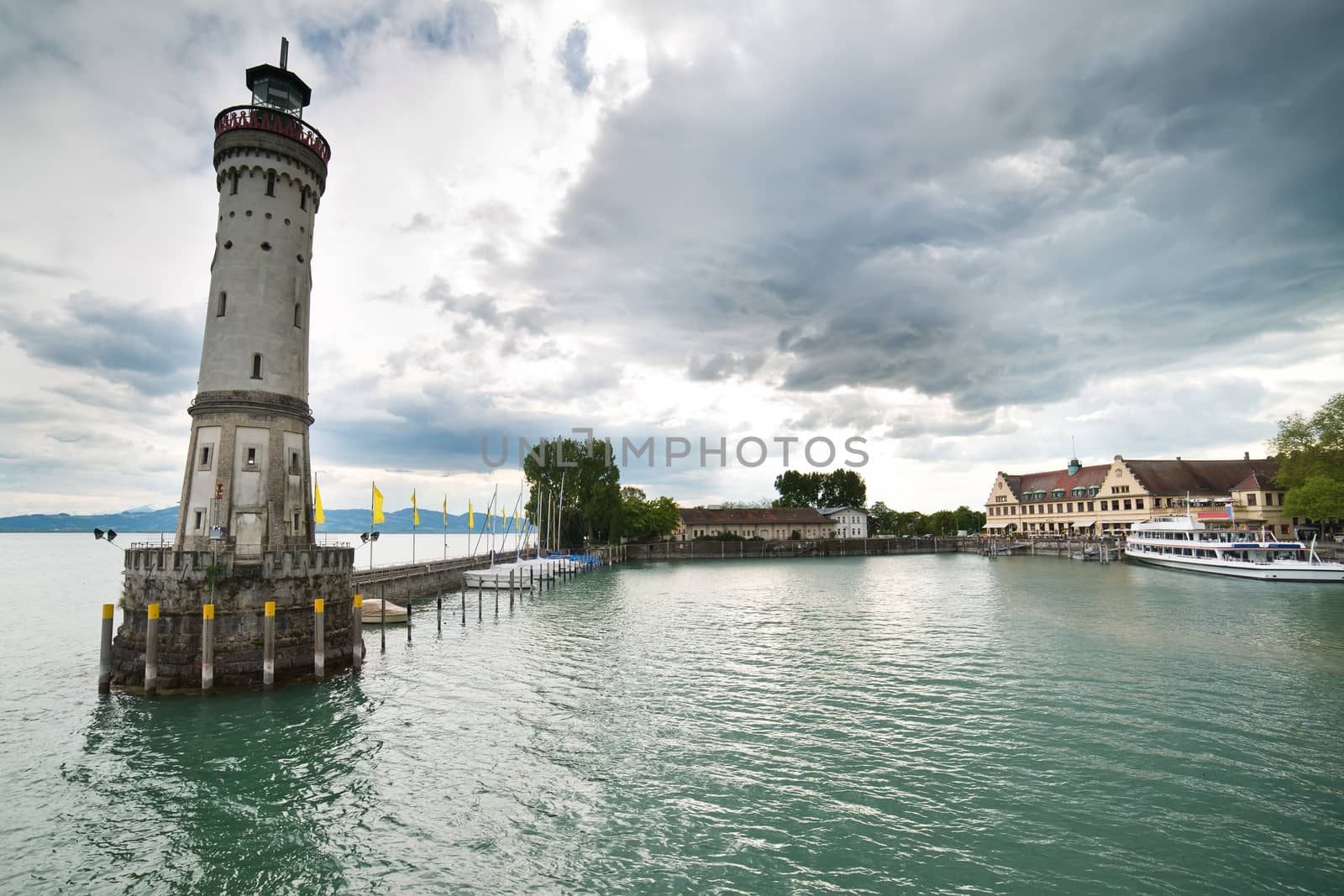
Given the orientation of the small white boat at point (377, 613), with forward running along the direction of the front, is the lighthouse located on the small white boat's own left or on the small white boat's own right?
on the small white boat's own right

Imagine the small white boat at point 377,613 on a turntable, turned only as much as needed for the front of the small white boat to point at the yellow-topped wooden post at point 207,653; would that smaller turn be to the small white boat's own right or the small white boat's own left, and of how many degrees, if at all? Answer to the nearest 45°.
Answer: approximately 90° to the small white boat's own right

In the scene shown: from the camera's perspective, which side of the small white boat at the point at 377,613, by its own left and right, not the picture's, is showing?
right

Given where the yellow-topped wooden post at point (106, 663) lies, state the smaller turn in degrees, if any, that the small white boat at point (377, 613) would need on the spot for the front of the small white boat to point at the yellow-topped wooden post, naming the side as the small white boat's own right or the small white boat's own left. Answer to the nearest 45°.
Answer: approximately 135° to the small white boat's own right

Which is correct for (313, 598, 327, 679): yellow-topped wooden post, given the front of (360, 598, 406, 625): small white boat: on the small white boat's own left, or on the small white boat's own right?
on the small white boat's own right

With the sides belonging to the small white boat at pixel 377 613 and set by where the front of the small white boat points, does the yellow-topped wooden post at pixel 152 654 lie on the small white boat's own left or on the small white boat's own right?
on the small white boat's own right
